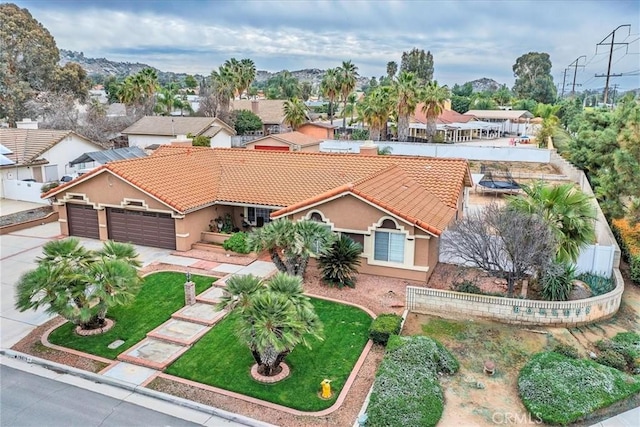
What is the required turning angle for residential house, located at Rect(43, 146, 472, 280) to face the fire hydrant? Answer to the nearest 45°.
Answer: approximately 45° to its left

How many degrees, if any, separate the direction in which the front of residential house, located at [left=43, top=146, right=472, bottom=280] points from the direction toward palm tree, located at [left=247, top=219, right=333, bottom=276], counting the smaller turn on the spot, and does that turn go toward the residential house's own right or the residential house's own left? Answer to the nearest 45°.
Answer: approximately 45° to the residential house's own left

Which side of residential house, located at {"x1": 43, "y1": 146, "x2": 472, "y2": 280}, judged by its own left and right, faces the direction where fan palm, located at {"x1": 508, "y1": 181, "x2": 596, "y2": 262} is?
left

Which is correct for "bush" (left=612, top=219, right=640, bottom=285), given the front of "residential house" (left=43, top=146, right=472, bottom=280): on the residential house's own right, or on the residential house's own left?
on the residential house's own left

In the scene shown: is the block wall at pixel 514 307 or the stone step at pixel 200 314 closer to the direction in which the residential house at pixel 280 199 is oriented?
the stone step

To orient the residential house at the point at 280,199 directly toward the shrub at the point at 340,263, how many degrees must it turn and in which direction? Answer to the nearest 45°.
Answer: approximately 45° to its left

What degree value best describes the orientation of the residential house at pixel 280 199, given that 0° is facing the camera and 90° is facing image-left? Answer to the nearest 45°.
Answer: approximately 45°

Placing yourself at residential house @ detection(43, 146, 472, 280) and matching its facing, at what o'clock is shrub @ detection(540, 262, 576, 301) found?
The shrub is roughly at 9 o'clock from the residential house.

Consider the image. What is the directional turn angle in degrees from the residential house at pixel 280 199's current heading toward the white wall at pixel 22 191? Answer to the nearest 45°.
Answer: approximately 90° to its right

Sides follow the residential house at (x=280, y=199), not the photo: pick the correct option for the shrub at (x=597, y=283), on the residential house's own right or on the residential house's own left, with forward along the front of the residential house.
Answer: on the residential house's own left

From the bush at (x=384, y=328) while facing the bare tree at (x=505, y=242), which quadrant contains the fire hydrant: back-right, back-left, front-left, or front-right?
back-right

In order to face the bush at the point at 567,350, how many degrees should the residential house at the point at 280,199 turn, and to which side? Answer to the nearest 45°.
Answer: approximately 90° to its left

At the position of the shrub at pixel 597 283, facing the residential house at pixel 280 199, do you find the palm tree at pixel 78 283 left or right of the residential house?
left
